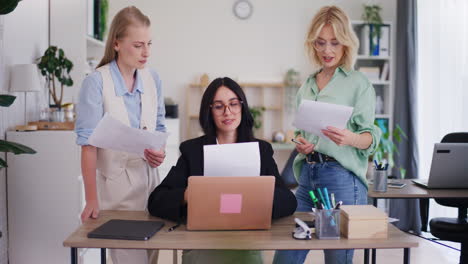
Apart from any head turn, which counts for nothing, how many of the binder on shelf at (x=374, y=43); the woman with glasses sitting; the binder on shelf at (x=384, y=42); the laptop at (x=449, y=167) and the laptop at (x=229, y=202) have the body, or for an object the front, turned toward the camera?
3

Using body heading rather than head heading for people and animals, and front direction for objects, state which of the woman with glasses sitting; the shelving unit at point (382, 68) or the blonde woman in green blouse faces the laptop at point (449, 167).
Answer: the shelving unit

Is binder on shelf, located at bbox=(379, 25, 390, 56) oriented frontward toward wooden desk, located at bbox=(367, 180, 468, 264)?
yes

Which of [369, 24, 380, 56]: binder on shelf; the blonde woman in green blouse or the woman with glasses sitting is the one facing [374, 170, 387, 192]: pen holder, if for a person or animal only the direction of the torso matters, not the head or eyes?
the binder on shelf

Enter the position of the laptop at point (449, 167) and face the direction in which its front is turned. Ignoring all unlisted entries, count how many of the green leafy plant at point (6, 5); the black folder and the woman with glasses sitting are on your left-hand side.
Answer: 3

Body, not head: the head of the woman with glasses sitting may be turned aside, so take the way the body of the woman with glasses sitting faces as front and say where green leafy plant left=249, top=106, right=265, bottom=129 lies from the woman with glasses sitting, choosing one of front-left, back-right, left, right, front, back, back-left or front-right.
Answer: back

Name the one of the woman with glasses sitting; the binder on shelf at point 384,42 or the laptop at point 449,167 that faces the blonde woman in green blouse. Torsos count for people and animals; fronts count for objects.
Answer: the binder on shelf

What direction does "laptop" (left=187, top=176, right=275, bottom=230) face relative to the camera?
away from the camera

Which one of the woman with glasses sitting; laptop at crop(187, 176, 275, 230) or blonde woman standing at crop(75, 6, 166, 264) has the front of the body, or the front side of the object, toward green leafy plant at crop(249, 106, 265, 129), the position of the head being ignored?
the laptop

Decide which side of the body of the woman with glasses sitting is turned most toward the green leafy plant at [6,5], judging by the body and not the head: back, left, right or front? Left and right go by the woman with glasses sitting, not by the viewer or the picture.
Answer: right

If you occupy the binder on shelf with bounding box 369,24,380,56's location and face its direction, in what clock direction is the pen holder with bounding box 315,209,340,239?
The pen holder is roughly at 12 o'clock from the binder on shelf.

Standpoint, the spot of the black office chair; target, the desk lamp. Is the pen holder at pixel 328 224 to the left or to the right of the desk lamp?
left
